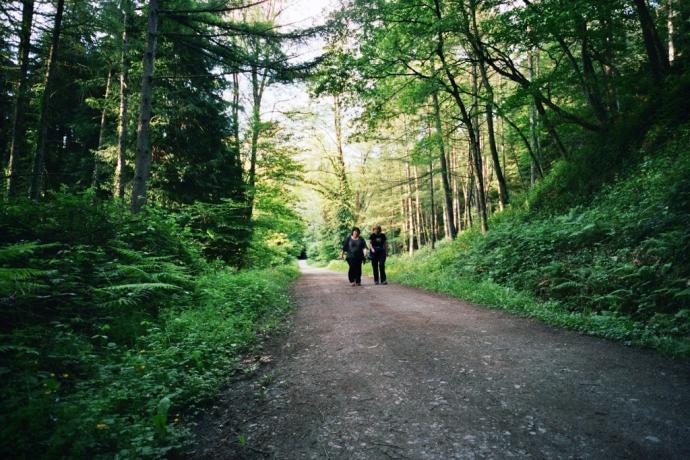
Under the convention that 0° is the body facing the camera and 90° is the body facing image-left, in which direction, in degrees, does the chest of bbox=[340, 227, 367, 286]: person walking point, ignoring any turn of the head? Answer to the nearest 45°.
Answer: approximately 0°
